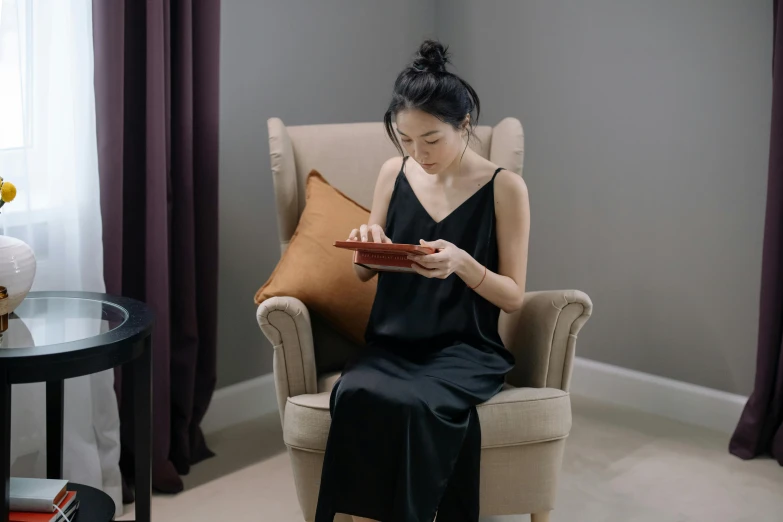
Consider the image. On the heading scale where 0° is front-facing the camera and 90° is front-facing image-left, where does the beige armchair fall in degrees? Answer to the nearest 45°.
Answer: approximately 0°

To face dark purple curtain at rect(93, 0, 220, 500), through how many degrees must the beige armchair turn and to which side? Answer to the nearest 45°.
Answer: approximately 135° to its right

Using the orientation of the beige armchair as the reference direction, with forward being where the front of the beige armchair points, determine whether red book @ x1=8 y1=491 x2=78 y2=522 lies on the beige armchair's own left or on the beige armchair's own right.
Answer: on the beige armchair's own right

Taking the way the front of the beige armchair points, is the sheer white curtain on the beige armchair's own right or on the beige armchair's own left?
on the beige armchair's own right

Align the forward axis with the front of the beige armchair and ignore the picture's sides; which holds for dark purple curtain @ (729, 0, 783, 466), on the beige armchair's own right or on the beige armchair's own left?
on the beige armchair's own left

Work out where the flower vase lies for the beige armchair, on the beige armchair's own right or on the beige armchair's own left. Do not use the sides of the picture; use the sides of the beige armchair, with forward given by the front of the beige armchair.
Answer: on the beige armchair's own right

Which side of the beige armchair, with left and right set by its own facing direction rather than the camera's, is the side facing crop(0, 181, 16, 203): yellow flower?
right

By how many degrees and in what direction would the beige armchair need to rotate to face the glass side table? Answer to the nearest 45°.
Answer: approximately 90° to its right
